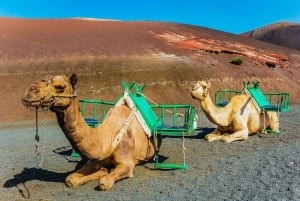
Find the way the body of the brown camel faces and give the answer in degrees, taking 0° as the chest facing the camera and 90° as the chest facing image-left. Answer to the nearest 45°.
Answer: approximately 45°

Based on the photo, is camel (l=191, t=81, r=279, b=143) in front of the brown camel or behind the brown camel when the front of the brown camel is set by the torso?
behind
